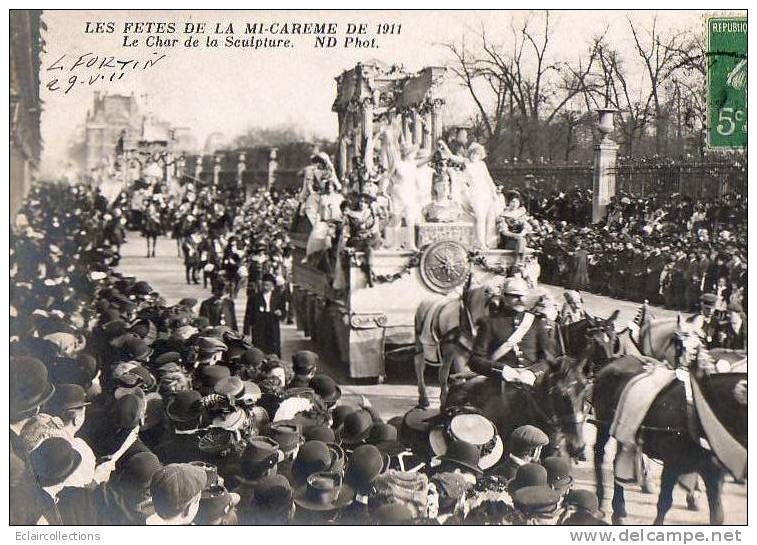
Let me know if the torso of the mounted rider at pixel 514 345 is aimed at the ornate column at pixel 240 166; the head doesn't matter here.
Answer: no

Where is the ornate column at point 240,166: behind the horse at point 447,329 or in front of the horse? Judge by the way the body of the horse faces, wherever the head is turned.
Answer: behind

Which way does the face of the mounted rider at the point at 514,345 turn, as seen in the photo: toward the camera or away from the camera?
toward the camera

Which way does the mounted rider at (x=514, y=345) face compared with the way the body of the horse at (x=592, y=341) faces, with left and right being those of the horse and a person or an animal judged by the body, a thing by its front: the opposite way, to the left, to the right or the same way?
the same way

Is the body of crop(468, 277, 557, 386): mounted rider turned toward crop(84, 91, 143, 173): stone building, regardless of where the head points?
no

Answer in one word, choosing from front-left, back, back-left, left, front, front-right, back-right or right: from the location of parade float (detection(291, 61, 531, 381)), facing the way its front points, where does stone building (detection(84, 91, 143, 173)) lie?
back-right

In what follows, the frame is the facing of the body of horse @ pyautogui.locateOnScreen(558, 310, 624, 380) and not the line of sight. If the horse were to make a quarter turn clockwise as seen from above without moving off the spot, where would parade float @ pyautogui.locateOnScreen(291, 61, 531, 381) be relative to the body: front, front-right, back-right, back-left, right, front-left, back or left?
front-right

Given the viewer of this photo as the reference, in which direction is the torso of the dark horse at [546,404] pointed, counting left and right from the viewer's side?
facing the viewer and to the right of the viewer

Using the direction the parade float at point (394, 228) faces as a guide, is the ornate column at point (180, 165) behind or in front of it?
behind

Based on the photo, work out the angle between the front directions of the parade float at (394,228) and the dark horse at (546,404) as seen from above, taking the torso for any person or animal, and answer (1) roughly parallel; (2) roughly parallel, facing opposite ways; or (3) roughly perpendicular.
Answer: roughly parallel

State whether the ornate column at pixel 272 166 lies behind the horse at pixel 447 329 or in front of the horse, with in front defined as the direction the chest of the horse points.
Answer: behind

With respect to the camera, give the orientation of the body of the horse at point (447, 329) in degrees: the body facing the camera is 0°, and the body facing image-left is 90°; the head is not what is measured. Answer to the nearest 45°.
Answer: approximately 315°

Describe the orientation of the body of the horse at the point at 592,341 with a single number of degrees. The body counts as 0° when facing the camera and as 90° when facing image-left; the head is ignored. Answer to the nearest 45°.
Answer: approximately 315°

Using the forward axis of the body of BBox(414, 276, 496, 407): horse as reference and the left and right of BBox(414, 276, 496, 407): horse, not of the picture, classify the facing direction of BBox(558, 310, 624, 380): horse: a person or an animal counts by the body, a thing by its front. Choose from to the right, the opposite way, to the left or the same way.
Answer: the same way

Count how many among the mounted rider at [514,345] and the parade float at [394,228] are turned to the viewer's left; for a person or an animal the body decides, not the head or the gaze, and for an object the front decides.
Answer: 0

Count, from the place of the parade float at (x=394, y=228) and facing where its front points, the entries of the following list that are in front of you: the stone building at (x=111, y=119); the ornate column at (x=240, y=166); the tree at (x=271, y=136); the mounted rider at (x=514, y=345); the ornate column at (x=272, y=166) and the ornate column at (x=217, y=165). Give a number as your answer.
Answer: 1
